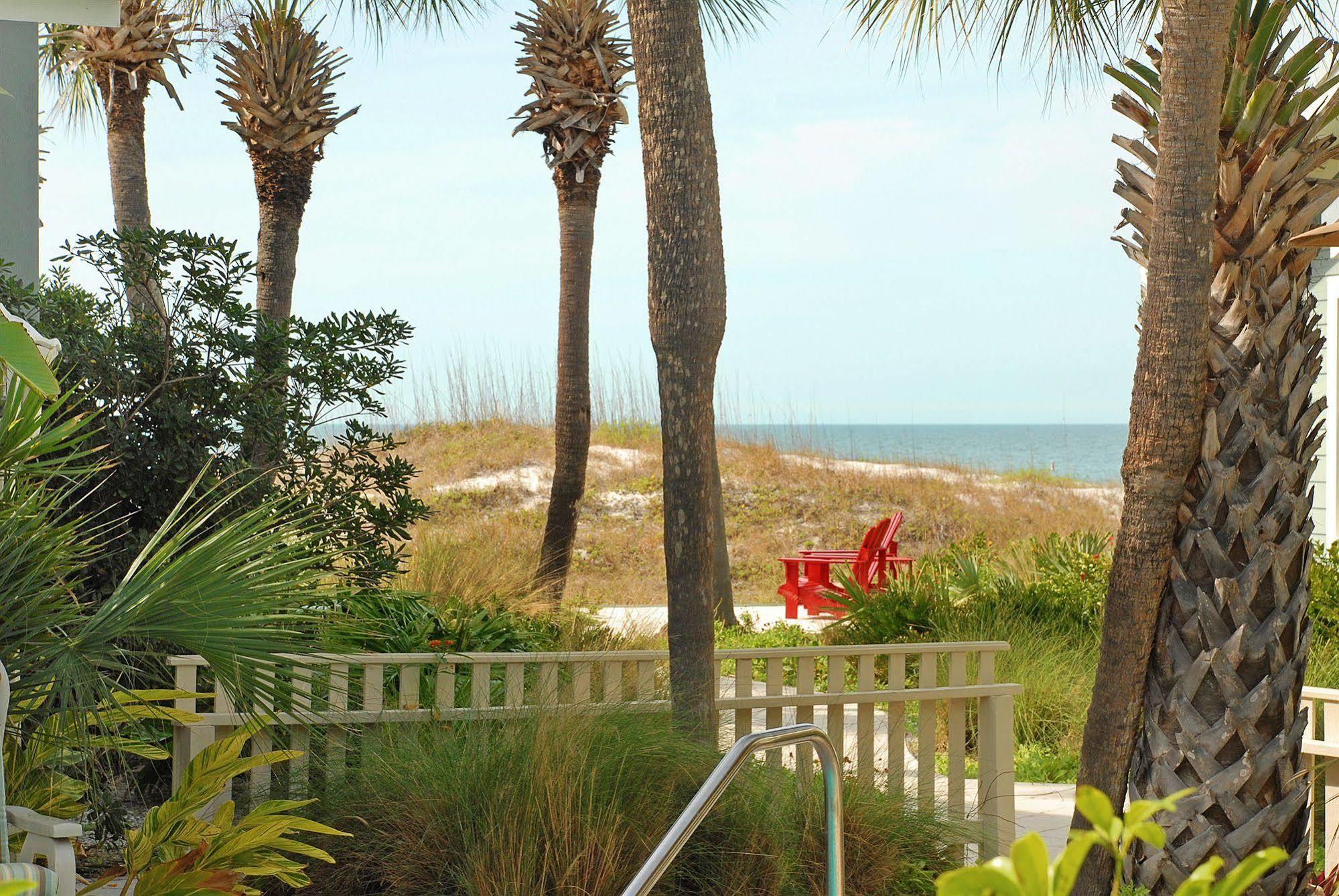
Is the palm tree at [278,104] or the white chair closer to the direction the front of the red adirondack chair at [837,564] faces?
the palm tree

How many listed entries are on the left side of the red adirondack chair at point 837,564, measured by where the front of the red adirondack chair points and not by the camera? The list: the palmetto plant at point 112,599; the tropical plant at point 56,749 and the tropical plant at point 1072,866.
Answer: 3

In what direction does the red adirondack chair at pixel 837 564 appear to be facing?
to the viewer's left

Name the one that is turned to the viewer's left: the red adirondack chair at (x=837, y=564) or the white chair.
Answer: the red adirondack chair

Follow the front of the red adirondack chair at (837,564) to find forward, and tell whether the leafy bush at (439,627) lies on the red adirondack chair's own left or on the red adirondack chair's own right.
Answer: on the red adirondack chair's own left

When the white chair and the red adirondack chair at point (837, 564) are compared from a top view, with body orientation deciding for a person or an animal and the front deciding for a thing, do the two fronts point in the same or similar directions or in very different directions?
very different directions

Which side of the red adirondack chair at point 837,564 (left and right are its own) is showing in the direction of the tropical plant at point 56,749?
left
